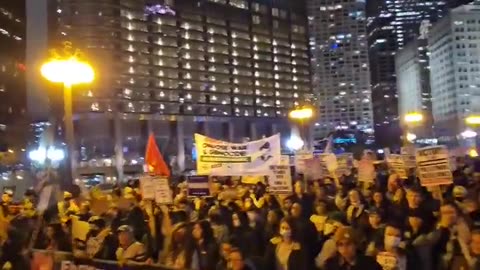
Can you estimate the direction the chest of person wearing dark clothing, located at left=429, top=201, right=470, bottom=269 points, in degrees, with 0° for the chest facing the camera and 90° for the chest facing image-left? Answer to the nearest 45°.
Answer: approximately 45°

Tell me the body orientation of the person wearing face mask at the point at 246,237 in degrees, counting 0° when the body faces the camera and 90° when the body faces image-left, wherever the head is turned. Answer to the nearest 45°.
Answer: approximately 45°

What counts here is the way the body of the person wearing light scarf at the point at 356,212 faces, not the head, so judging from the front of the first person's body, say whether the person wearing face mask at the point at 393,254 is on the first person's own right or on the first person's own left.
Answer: on the first person's own left

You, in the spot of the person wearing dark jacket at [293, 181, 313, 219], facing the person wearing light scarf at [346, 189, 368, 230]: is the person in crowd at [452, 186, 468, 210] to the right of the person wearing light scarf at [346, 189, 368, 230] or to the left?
left

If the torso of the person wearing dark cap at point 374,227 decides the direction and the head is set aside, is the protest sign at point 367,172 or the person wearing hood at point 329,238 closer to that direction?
the person wearing hood

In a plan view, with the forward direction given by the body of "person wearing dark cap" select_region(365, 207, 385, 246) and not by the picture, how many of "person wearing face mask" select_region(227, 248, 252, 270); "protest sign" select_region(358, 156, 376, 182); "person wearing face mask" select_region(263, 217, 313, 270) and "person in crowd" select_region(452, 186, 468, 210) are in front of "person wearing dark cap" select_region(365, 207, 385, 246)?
2

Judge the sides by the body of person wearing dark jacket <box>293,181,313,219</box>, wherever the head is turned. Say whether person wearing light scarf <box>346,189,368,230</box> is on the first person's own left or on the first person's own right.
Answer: on the first person's own left

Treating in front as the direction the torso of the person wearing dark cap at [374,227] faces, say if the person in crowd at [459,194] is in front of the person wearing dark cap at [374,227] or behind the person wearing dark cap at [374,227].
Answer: behind

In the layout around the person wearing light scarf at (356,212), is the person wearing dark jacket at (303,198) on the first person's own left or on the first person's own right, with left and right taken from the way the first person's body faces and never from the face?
on the first person's own right

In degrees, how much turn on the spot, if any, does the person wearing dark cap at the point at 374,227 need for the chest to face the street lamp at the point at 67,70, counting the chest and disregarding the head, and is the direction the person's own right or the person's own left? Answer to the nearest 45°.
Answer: approximately 90° to the person's own right
